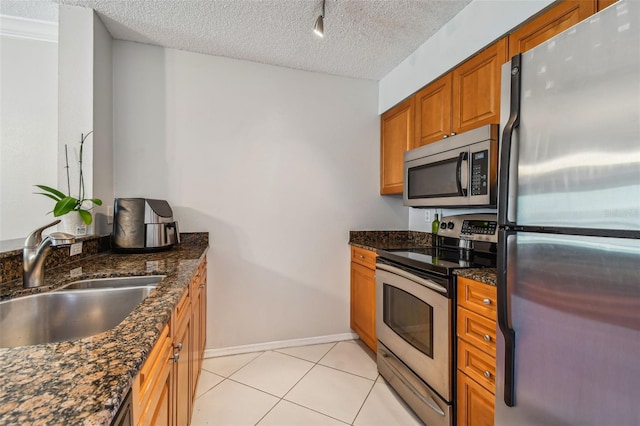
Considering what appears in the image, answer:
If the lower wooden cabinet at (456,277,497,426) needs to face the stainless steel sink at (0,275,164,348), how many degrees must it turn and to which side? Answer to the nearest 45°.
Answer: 0° — it already faces it

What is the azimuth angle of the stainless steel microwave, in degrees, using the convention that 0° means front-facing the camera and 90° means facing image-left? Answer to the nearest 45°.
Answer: approximately 45°

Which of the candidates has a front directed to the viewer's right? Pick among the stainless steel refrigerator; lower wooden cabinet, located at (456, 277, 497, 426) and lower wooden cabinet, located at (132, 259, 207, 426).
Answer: lower wooden cabinet, located at (132, 259, 207, 426)

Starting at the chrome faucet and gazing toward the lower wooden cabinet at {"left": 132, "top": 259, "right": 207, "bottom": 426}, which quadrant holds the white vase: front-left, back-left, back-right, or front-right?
back-left

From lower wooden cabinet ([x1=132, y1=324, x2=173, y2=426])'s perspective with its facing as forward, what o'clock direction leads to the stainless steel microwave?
The stainless steel microwave is roughly at 12 o'clock from the lower wooden cabinet.

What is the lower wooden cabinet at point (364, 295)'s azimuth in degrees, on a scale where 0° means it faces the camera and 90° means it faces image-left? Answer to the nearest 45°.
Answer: approximately 45°

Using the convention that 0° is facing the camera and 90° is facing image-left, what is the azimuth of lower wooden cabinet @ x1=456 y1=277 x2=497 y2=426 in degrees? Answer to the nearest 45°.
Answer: approximately 45°

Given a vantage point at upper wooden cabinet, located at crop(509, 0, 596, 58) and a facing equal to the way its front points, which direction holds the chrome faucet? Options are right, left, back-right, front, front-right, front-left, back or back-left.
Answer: front

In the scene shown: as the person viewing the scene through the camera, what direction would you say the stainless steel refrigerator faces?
facing the viewer and to the left of the viewer

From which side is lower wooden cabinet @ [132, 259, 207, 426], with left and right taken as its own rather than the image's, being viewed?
right

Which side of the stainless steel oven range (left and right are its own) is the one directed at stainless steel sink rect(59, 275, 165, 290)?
front

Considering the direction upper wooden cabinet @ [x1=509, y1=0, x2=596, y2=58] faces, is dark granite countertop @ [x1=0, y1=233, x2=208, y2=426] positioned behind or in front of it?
in front

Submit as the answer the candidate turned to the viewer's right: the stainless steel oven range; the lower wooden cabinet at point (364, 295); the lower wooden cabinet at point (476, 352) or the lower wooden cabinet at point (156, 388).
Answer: the lower wooden cabinet at point (156, 388)

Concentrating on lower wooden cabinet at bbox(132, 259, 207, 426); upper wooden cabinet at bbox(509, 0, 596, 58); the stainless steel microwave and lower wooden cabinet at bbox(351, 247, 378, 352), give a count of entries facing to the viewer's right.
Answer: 1
